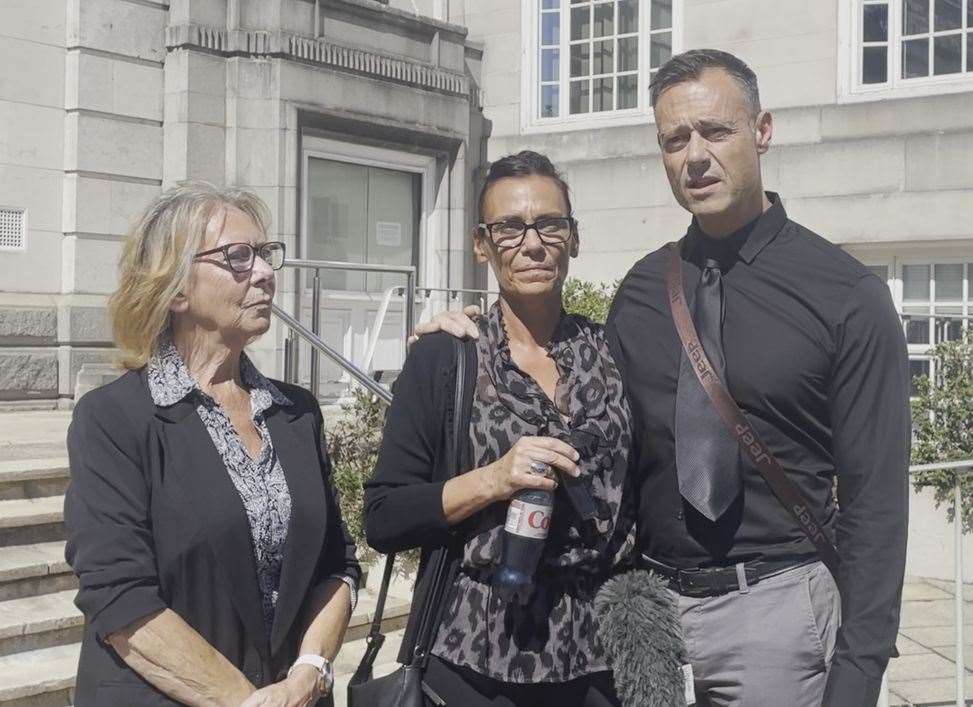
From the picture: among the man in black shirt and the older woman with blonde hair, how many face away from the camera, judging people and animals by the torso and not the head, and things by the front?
0

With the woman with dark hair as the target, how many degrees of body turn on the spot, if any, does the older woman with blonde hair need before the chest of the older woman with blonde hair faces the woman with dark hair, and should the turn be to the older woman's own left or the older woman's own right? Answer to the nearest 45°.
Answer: approximately 45° to the older woman's own left

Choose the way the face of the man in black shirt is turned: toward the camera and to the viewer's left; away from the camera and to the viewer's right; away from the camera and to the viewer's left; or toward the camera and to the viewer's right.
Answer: toward the camera and to the viewer's left

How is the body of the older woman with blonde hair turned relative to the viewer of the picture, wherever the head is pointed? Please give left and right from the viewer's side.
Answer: facing the viewer and to the right of the viewer

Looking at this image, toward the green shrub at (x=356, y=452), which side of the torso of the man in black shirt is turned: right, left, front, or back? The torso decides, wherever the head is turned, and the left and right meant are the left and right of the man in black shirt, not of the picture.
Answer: right

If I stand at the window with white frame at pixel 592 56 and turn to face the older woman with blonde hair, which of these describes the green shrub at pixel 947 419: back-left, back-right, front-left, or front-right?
front-left

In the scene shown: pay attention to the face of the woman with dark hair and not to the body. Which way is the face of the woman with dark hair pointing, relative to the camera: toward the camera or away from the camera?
toward the camera

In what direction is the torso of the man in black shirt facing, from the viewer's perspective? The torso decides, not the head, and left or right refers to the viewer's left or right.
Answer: facing the viewer and to the left of the viewer

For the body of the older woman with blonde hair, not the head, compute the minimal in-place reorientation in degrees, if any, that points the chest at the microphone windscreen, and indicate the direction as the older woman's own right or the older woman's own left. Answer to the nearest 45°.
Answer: approximately 45° to the older woman's own left

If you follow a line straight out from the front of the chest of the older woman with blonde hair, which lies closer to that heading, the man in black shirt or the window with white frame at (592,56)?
the man in black shirt
